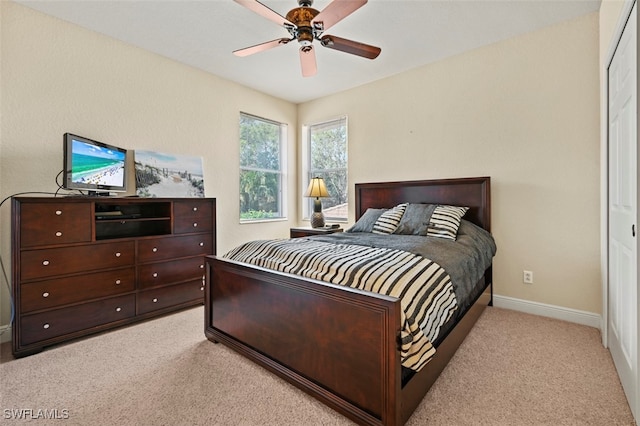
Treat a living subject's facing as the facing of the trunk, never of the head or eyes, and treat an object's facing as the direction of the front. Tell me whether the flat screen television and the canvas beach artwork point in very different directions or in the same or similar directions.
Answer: same or similar directions

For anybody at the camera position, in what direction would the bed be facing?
facing the viewer and to the left of the viewer

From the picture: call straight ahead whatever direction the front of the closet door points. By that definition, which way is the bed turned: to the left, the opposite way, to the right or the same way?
to the left

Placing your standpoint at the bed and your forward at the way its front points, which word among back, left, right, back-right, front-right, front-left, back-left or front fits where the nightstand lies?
back-right

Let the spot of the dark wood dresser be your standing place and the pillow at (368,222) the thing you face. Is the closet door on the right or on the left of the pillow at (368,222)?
right

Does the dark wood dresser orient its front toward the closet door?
yes

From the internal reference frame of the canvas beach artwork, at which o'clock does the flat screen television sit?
The flat screen television is roughly at 3 o'clock from the canvas beach artwork.

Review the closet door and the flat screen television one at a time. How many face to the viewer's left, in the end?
1

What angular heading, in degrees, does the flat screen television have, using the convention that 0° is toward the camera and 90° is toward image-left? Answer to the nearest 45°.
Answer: approximately 315°

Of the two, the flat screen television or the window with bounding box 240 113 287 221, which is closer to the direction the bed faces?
the flat screen television

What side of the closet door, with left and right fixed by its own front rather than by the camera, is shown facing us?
left

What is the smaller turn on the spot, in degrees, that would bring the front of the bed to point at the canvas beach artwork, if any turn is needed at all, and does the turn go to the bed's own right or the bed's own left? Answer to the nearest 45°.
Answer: approximately 90° to the bed's own right

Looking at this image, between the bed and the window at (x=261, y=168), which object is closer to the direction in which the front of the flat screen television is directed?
the bed

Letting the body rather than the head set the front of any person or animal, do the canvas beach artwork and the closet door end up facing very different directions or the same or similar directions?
very different directions

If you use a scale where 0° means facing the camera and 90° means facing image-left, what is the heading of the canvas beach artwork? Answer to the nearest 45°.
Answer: approximately 315°

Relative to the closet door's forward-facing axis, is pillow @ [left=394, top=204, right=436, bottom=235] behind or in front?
in front

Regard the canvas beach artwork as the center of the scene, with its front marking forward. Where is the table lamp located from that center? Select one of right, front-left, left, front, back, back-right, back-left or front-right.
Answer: front-left

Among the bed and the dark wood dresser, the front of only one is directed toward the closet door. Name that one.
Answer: the dark wood dresser

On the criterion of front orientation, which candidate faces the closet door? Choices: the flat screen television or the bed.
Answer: the flat screen television

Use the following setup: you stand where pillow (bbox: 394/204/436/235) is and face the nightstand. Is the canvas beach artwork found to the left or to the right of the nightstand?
left
